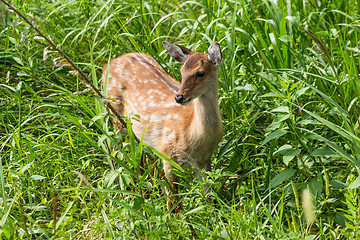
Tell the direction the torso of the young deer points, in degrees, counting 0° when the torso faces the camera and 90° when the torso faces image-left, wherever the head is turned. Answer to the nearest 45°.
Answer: approximately 315°
